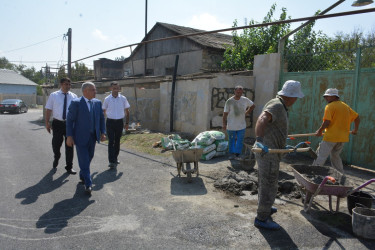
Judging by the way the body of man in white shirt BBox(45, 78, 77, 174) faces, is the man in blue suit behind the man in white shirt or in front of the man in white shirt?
in front

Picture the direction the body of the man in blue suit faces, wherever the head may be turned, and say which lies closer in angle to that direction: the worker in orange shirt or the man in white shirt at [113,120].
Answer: the worker in orange shirt

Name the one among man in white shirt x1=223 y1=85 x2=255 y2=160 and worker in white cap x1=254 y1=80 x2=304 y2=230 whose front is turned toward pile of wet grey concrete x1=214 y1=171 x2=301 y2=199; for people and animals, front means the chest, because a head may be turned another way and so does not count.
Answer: the man in white shirt

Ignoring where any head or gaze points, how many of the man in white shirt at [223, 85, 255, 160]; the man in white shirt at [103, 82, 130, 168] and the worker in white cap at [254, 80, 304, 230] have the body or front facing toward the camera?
2

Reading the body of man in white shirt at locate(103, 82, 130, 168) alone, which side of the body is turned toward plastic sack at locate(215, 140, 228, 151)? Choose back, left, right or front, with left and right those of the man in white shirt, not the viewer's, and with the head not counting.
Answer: left

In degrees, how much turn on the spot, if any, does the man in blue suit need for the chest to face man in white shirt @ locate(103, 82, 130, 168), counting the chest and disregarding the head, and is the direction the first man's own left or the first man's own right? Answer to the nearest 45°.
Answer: approximately 135° to the first man's own left

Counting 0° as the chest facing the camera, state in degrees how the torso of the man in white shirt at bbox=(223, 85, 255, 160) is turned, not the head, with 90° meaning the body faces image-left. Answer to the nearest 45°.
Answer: approximately 0°
